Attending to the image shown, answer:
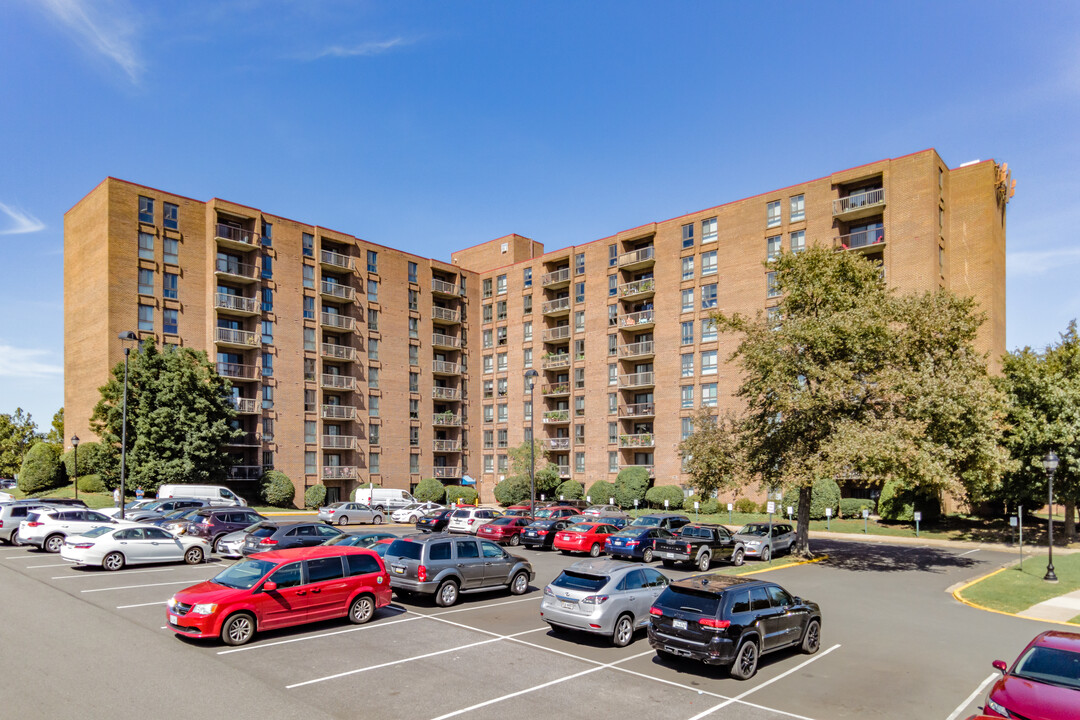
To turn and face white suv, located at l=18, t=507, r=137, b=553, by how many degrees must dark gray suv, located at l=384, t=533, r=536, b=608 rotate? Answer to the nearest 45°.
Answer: approximately 90° to its left

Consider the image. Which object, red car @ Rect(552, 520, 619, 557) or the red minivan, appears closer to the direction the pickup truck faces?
the red car

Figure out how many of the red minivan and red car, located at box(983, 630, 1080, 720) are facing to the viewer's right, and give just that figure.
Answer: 0

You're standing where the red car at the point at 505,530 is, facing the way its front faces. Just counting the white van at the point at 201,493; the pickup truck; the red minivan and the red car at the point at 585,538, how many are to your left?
1

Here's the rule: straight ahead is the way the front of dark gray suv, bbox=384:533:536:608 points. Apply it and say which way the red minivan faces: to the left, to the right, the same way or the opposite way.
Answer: the opposite way

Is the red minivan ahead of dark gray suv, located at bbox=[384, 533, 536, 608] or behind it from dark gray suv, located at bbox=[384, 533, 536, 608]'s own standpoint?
behind
